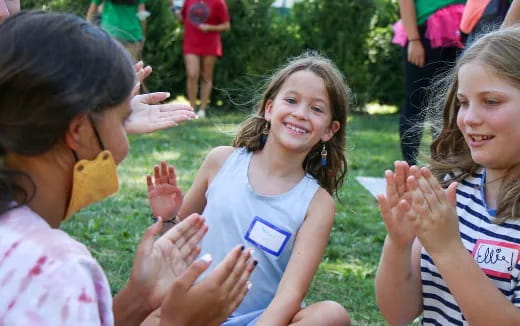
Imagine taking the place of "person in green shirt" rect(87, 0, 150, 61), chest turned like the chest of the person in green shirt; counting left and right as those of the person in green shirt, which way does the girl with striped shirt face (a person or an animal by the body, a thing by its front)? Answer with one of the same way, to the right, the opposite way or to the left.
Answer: to the right

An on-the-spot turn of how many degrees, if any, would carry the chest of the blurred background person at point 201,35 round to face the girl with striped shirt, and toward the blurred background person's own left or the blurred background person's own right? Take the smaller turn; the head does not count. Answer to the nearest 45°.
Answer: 0° — they already face them

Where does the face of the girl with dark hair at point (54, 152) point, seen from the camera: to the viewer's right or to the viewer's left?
to the viewer's right

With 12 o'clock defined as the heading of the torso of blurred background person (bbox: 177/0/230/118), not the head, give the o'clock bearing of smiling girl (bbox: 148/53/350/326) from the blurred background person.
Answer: The smiling girl is roughly at 12 o'clock from the blurred background person.

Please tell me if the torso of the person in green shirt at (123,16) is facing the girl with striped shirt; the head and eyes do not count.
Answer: yes

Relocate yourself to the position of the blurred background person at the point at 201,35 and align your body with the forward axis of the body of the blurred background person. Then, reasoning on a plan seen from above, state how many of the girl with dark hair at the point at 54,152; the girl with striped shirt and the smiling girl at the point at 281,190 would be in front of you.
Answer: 3

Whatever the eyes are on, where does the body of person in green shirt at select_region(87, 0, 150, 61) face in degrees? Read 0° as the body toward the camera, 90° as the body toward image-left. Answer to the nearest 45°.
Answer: approximately 0°

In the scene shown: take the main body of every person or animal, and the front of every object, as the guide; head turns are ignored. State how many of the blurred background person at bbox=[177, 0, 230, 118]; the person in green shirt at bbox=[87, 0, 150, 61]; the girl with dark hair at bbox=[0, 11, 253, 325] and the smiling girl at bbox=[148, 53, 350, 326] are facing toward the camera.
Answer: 3
